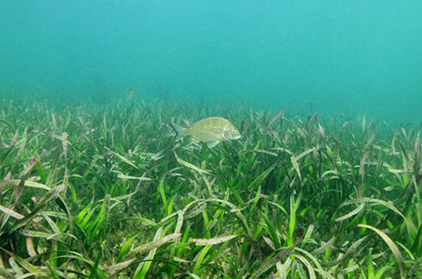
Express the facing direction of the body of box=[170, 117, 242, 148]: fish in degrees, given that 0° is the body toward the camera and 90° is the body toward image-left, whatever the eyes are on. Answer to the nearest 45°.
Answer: approximately 270°
